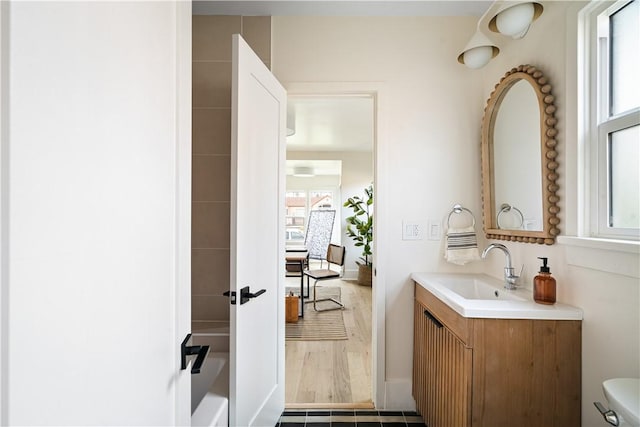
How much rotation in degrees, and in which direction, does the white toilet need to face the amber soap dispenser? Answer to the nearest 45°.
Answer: approximately 90° to its right

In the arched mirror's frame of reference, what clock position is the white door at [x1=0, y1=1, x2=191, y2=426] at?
The white door is roughly at 11 o'clock from the arched mirror.

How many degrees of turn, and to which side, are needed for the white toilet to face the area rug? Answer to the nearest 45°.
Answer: approximately 90° to its right

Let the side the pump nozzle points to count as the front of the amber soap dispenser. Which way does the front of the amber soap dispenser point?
to the viewer's left
